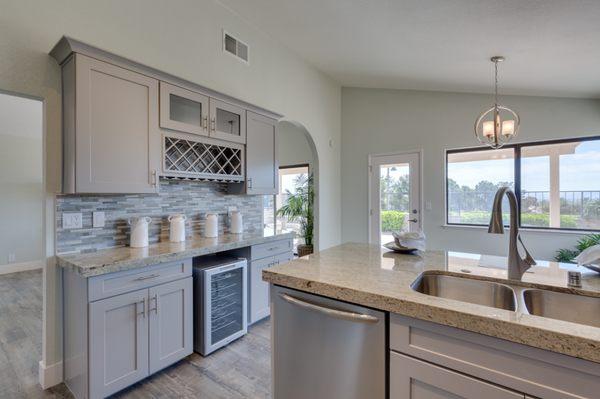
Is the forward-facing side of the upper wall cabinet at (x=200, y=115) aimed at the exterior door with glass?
no

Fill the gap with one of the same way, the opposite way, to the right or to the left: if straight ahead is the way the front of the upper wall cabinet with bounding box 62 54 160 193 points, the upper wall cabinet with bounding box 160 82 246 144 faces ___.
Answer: the same way

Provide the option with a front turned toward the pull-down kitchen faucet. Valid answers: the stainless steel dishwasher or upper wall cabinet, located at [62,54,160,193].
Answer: the upper wall cabinet

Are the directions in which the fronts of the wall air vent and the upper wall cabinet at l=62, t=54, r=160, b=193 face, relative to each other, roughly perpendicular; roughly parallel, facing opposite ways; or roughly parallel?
roughly parallel

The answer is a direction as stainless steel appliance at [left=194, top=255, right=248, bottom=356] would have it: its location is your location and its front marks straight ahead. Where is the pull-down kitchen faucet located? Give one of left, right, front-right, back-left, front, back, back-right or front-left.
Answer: front

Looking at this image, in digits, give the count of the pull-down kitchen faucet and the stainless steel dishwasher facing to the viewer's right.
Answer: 0

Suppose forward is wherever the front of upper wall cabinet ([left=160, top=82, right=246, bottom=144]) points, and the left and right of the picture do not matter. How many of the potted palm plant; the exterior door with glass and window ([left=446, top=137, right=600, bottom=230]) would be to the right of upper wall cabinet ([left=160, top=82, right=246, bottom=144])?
0

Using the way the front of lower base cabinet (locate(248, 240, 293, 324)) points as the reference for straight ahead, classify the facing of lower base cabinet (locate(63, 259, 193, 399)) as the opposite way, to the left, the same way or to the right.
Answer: the same way

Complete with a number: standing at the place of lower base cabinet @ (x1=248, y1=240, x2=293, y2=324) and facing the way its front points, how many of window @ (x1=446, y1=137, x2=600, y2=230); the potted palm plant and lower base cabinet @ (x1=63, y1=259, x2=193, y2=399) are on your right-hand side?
1

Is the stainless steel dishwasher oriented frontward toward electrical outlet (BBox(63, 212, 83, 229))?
no

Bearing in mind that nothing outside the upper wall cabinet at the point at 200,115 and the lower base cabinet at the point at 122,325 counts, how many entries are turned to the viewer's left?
0

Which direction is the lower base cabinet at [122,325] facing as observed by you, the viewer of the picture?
facing the viewer and to the right of the viewer

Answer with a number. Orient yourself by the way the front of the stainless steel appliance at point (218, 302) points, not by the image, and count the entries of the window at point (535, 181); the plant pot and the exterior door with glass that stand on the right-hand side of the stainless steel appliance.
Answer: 0

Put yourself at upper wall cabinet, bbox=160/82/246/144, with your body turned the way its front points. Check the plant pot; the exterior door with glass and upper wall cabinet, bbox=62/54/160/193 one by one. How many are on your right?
1

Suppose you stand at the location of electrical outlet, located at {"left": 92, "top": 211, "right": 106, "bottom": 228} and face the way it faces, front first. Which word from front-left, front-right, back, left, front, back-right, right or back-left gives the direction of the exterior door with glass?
front-left

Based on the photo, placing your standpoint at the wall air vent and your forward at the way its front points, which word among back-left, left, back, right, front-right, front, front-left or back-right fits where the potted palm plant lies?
left

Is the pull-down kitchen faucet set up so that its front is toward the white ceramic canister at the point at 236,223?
no

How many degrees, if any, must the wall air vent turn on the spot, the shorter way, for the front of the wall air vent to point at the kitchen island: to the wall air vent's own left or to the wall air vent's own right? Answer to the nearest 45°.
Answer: approximately 45° to the wall air vent's own right

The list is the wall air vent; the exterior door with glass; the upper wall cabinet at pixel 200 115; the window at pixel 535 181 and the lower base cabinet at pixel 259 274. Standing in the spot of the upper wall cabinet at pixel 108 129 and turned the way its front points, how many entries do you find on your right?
0
